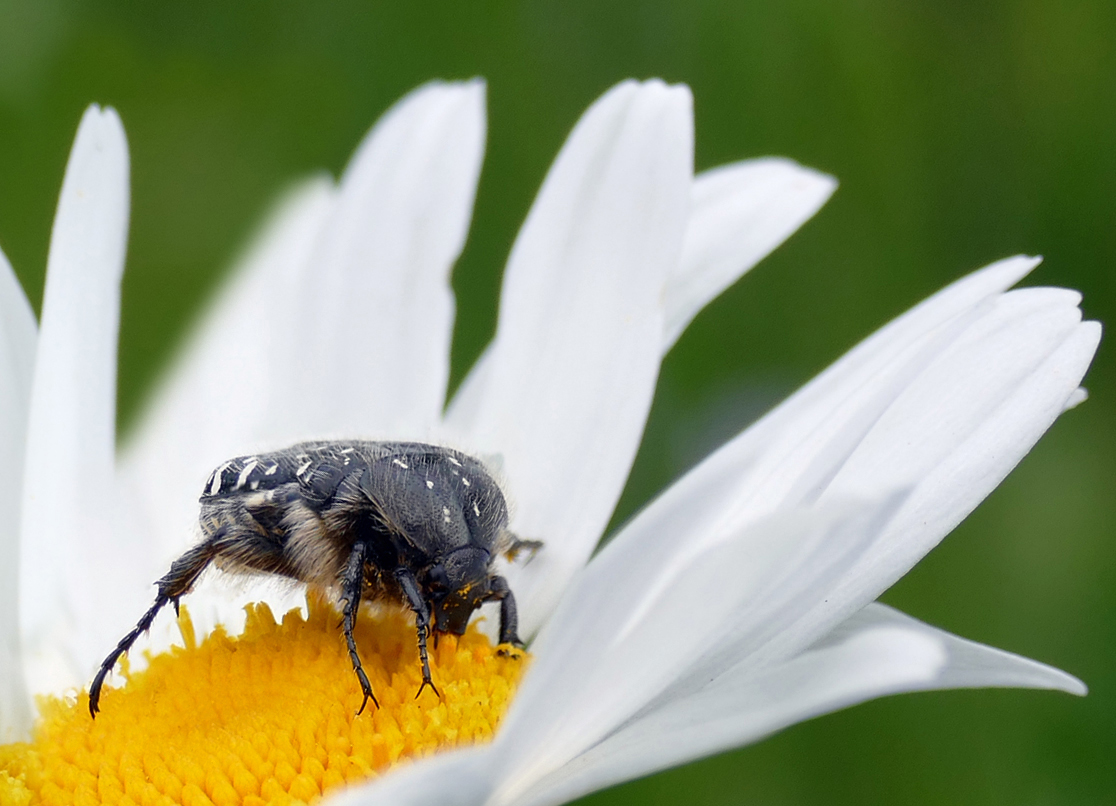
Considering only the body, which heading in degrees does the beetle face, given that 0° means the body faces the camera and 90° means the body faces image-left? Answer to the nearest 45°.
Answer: approximately 315°
